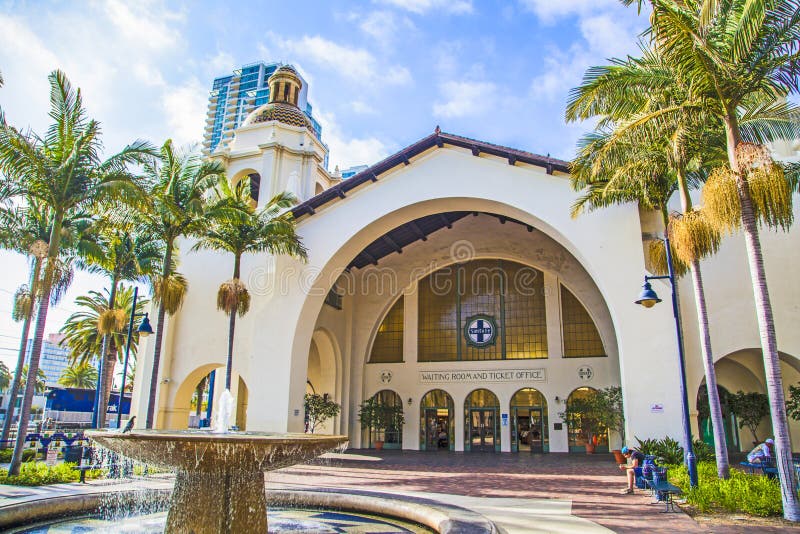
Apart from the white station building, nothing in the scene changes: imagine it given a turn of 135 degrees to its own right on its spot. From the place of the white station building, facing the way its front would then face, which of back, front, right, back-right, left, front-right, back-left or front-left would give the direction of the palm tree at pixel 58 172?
left

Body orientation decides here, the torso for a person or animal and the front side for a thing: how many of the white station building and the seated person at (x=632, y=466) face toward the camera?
1

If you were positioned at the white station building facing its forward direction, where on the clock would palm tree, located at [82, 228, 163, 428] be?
The palm tree is roughly at 2 o'clock from the white station building.

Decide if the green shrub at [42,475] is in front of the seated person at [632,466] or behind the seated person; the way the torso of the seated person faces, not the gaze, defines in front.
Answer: in front

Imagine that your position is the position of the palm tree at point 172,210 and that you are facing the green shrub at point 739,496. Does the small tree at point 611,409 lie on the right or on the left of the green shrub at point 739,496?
left

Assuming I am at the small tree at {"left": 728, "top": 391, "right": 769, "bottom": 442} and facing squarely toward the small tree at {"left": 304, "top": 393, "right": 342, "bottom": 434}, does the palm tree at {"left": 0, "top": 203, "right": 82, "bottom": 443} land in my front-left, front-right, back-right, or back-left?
front-left

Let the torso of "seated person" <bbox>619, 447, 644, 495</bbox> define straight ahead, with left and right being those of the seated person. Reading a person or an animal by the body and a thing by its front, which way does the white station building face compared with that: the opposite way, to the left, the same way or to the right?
to the left

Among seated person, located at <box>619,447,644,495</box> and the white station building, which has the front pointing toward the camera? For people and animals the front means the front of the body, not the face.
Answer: the white station building

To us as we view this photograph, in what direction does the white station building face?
facing the viewer

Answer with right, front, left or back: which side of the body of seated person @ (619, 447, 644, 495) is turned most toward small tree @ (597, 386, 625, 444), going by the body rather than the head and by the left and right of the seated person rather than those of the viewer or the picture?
right

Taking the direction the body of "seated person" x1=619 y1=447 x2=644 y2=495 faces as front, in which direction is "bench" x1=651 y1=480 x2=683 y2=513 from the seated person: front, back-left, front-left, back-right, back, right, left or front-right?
left

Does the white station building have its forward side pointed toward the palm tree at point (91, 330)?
no

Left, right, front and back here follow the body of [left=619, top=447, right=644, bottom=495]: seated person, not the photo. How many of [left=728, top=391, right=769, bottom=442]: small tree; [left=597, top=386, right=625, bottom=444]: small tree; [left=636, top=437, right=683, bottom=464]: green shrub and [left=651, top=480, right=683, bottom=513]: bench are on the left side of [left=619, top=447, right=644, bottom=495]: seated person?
1

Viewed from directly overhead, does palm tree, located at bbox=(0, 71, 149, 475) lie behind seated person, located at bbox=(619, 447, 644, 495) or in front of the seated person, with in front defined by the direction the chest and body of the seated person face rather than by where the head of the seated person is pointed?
in front

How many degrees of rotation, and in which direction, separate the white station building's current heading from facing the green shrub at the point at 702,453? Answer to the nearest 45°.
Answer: approximately 45° to its left

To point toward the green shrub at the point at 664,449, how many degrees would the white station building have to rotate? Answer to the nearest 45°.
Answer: approximately 45° to its left

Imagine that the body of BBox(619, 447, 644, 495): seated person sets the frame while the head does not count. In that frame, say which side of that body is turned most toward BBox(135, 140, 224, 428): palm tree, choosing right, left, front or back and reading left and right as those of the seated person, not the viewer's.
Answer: front

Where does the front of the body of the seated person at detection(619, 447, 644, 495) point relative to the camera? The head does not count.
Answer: to the viewer's left
